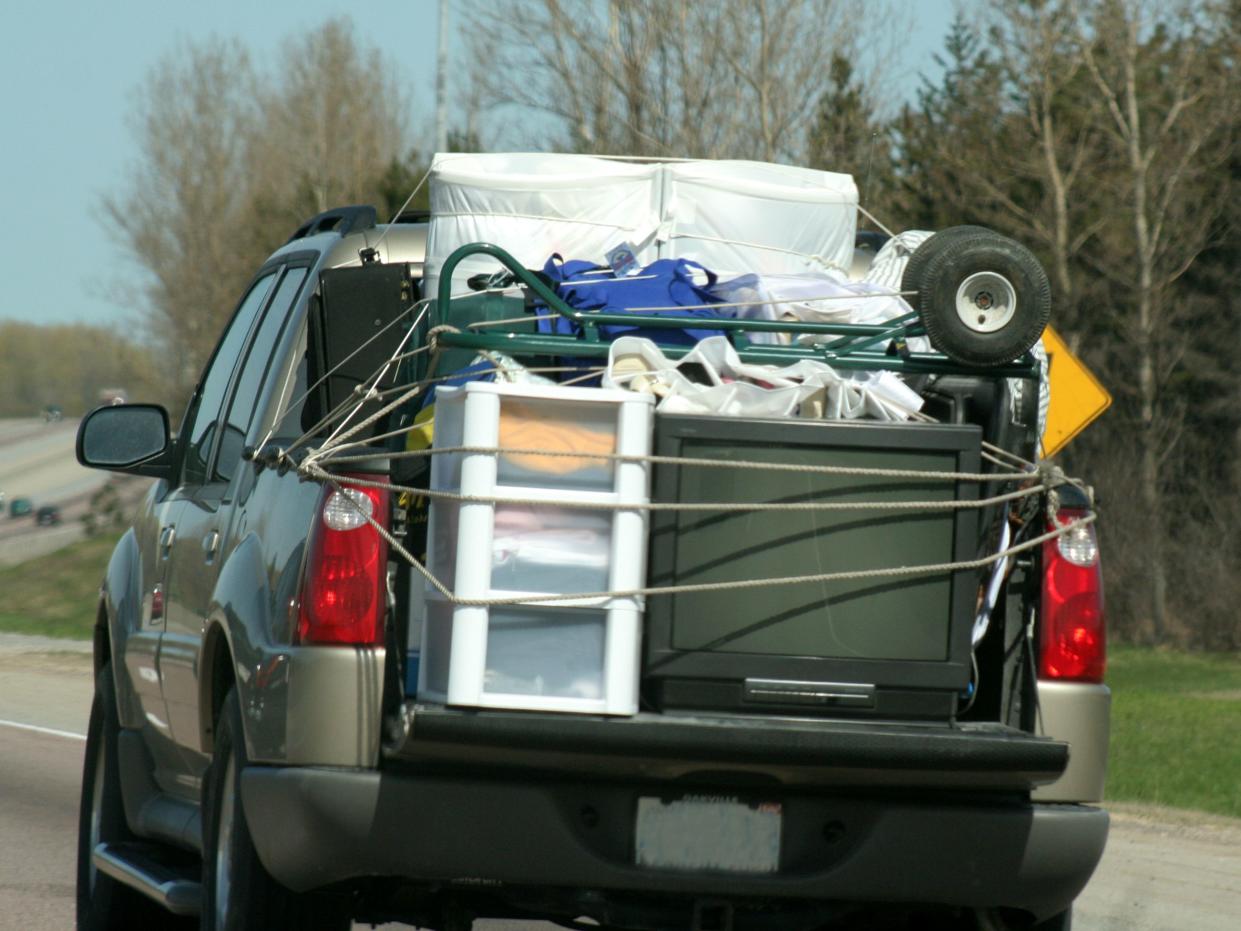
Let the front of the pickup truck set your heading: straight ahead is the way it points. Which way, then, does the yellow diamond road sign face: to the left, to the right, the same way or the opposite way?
the opposite way

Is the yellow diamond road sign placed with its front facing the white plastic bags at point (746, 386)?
yes

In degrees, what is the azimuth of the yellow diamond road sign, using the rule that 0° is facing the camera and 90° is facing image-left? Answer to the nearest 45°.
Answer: approximately 0°

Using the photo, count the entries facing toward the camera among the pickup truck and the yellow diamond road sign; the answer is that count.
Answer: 1

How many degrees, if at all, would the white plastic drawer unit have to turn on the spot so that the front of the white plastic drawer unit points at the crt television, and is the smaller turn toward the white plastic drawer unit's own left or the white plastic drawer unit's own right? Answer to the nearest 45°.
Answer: approximately 90° to the white plastic drawer unit's own left

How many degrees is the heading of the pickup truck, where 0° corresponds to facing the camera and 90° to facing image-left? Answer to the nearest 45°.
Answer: approximately 180°

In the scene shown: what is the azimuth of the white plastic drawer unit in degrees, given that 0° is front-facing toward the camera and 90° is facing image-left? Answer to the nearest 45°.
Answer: approximately 0°

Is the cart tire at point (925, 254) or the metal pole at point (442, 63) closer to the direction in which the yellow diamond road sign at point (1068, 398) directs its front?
the cart tire
